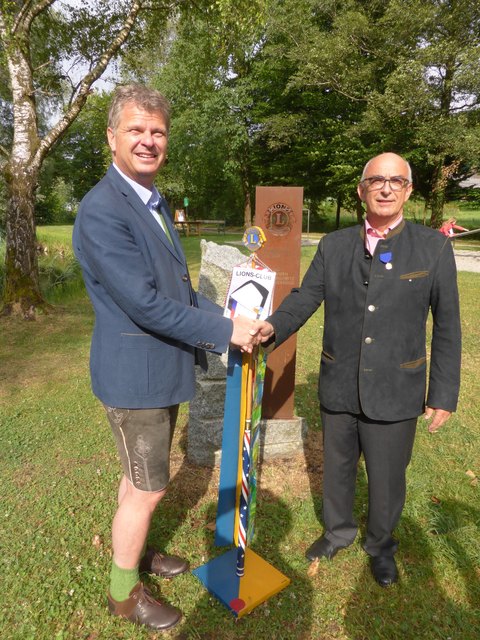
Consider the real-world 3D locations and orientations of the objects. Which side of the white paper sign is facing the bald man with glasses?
left

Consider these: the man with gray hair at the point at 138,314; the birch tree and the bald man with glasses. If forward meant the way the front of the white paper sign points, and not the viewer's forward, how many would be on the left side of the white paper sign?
1

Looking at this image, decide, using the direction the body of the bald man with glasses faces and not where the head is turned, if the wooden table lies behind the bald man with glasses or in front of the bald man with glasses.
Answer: behind

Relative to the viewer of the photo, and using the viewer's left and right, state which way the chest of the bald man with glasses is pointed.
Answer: facing the viewer

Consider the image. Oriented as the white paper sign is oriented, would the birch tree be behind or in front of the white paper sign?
behind

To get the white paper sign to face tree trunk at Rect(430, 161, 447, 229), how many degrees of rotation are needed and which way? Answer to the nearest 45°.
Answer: approximately 135° to its left

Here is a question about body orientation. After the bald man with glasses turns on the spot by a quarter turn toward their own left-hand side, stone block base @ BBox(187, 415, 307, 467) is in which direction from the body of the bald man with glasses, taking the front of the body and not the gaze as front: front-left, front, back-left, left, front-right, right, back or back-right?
back-left

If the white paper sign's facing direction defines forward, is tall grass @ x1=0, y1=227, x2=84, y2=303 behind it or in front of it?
behind

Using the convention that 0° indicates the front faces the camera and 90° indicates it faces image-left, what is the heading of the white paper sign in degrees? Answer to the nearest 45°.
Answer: approximately 0°

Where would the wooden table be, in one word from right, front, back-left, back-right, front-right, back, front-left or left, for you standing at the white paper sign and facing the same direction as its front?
back
